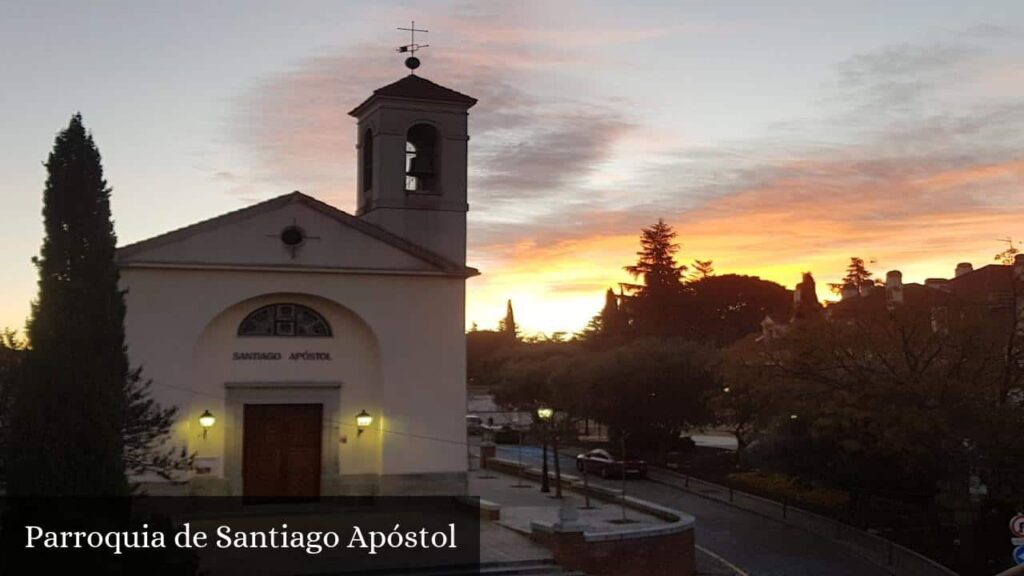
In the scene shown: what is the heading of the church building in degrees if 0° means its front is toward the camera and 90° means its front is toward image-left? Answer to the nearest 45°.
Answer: approximately 0°

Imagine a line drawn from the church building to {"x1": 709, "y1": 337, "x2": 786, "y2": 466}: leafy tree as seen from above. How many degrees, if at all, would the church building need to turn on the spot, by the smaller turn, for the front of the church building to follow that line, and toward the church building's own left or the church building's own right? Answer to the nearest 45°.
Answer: approximately 135° to the church building's own left
